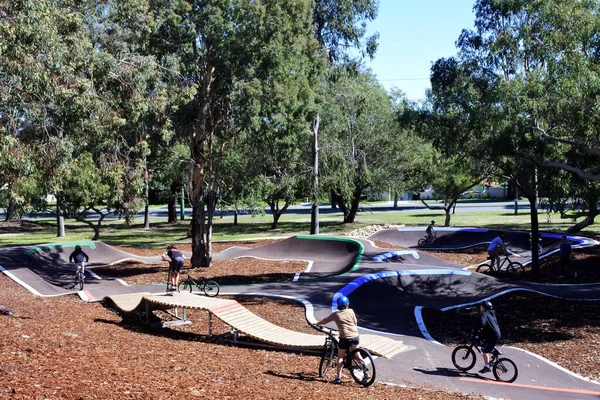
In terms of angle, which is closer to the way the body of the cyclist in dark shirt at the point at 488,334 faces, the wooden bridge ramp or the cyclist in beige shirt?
the wooden bridge ramp

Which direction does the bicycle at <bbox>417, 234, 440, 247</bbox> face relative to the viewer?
to the viewer's right

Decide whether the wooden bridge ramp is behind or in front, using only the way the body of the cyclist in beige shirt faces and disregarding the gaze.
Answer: in front

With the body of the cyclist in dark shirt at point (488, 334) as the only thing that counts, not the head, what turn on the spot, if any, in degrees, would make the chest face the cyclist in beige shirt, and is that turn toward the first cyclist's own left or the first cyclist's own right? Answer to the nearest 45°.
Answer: approximately 45° to the first cyclist's own left

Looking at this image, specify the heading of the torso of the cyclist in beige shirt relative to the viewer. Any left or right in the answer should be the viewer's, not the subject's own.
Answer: facing away from the viewer and to the left of the viewer

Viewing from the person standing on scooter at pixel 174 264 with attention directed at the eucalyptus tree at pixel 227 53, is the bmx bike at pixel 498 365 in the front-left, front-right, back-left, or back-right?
back-right

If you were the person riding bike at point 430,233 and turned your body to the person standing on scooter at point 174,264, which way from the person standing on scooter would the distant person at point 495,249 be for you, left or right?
left
